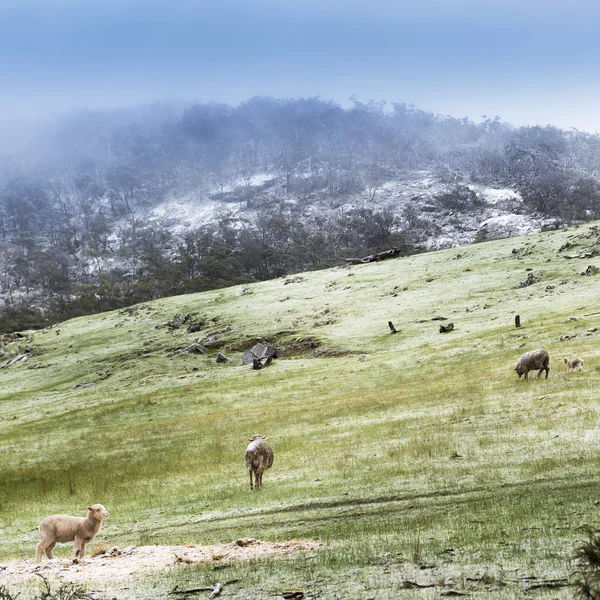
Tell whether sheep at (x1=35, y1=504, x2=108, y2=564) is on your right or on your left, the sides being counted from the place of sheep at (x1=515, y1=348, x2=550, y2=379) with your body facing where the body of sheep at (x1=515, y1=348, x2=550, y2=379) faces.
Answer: on your left

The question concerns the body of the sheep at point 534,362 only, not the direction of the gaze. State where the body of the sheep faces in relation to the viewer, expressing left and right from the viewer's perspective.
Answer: facing to the left of the viewer

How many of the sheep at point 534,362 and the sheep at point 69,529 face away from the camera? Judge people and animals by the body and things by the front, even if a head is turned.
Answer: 0

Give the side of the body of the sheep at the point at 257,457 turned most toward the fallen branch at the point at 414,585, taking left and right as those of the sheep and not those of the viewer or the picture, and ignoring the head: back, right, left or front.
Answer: back

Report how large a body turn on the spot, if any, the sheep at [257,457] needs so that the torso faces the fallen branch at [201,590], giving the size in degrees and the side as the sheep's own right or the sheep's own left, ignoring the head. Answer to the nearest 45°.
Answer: approximately 180°

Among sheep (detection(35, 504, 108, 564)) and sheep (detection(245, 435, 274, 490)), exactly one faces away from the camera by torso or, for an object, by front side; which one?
sheep (detection(245, 435, 274, 490))

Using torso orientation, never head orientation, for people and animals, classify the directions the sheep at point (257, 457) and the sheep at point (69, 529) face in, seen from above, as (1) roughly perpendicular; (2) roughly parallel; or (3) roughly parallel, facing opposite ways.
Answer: roughly perpendicular

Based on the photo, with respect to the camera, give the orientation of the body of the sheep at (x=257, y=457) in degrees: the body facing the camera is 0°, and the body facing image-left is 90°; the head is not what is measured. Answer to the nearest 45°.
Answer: approximately 180°

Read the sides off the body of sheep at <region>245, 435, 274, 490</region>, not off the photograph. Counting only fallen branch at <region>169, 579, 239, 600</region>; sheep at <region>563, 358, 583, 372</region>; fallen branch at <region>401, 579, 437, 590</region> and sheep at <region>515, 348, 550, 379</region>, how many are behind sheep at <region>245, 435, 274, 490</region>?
2

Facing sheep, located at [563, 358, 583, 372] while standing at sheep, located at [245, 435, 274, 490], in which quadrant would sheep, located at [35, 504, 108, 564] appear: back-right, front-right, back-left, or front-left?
back-right

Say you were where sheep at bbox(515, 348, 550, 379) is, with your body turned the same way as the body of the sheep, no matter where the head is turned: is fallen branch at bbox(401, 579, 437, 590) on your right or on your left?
on your left
